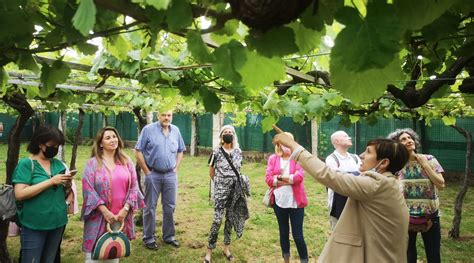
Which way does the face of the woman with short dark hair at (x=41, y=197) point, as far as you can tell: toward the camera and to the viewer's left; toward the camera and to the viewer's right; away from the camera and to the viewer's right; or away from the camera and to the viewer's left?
toward the camera and to the viewer's right

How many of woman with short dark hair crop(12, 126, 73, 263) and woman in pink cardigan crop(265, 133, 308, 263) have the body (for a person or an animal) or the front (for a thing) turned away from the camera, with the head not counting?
0

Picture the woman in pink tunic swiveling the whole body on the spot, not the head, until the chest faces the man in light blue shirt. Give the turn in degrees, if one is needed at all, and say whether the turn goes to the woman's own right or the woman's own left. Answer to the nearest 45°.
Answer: approximately 90° to the woman's own left

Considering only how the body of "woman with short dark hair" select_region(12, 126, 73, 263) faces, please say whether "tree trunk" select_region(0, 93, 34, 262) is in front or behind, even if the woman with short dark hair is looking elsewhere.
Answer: behind

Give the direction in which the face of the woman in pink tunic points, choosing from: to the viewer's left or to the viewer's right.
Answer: to the viewer's right

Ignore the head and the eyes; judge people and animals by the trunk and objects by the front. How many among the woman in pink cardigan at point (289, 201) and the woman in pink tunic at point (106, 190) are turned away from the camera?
0

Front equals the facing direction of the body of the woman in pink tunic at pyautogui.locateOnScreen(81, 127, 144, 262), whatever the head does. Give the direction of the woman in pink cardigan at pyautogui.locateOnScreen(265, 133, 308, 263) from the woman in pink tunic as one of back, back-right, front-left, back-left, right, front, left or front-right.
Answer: front-left
